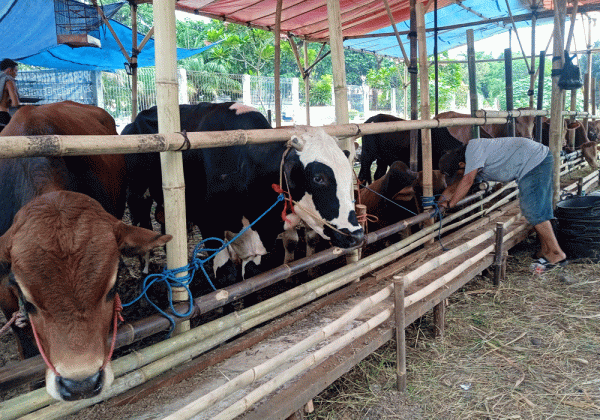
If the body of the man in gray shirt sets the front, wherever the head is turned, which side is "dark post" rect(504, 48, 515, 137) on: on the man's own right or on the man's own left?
on the man's own right

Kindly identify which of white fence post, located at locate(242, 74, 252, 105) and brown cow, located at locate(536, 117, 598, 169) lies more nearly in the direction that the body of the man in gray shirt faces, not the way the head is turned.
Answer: the white fence post

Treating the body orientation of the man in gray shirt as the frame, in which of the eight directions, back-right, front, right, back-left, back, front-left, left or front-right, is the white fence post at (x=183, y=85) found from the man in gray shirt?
front-right

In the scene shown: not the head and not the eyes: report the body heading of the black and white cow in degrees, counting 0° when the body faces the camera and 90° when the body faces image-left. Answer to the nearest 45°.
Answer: approximately 315°

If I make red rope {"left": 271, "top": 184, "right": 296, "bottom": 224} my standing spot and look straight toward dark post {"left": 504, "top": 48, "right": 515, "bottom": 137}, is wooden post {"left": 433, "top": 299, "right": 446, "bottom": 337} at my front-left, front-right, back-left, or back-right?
front-right

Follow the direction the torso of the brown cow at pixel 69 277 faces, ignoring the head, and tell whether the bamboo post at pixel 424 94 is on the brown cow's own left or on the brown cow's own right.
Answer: on the brown cow's own left

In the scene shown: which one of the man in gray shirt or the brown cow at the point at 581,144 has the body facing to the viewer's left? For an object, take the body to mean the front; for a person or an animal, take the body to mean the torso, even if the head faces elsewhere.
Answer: the man in gray shirt

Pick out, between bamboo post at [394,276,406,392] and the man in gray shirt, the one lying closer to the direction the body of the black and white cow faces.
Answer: the bamboo post

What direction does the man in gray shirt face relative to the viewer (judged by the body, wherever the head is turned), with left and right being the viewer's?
facing to the left of the viewer

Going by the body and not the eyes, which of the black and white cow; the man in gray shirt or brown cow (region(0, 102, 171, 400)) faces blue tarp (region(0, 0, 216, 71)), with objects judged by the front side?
the man in gray shirt

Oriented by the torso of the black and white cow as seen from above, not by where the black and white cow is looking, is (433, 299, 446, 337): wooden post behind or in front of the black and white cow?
in front

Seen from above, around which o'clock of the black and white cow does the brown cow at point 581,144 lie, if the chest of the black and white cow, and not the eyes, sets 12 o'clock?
The brown cow is roughly at 9 o'clock from the black and white cow.

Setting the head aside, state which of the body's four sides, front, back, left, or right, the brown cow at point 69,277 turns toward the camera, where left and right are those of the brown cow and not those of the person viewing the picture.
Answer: front
